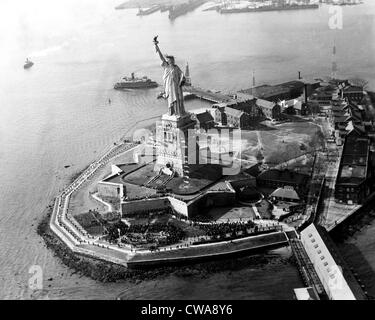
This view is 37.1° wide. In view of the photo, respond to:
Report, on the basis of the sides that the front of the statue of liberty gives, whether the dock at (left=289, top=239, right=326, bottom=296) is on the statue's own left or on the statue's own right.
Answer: on the statue's own left

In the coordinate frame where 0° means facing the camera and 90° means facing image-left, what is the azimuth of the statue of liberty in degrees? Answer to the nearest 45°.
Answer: approximately 45°
